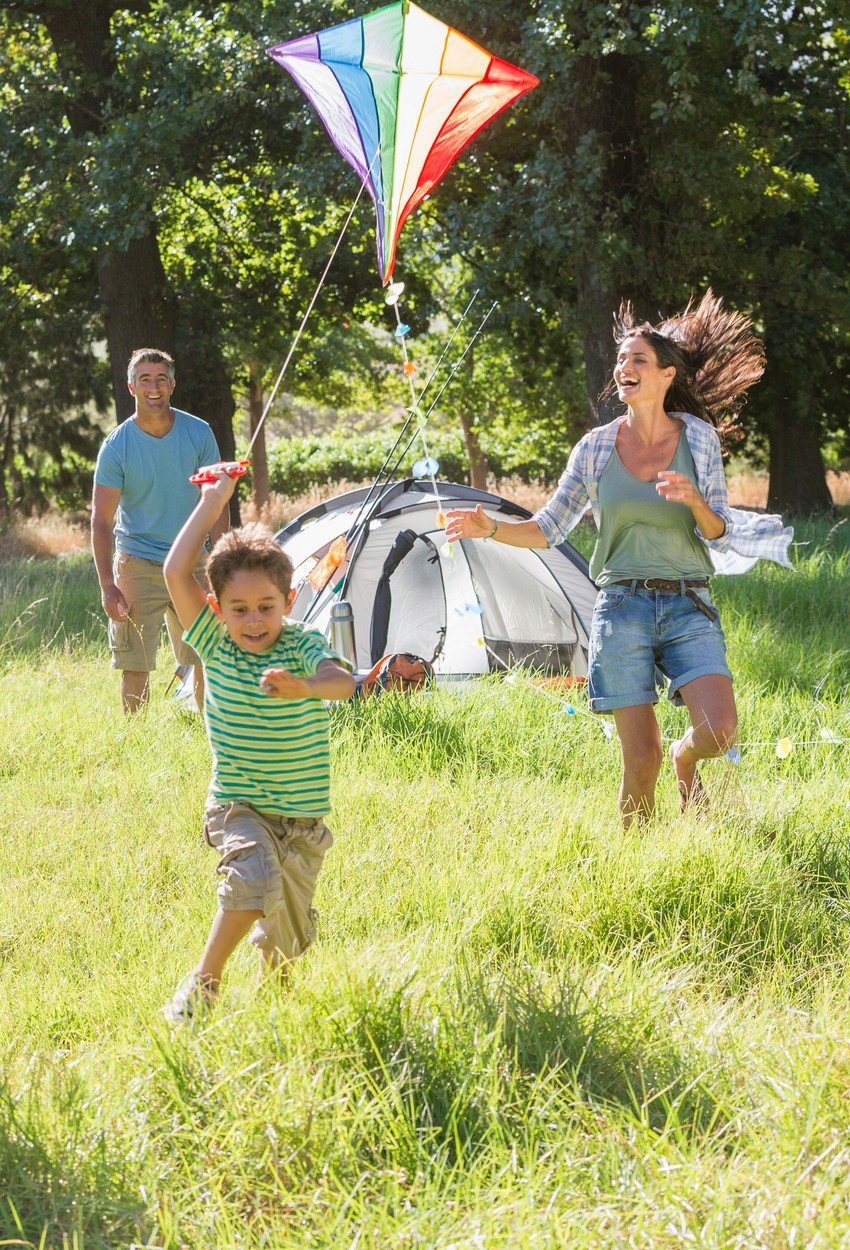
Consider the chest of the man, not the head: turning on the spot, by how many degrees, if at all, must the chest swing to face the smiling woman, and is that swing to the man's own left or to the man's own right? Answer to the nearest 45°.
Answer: approximately 45° to the man's own left

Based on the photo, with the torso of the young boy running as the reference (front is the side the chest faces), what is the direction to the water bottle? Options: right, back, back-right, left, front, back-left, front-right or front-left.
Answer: back

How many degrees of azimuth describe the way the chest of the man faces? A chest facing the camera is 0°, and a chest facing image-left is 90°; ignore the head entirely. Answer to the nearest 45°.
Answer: approximately 0°
